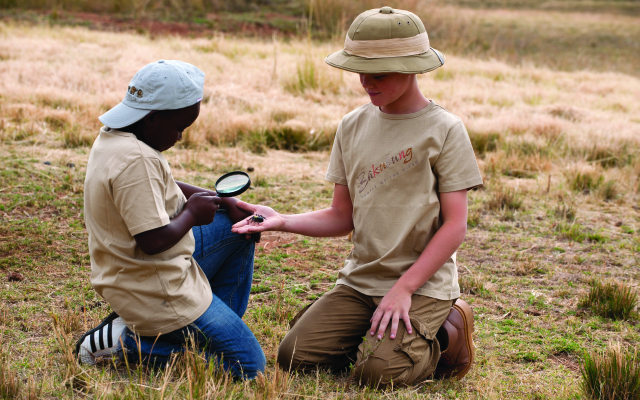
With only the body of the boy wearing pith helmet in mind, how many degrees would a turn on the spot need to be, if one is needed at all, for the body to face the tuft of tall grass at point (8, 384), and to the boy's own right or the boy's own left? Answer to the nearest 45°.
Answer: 0° — they already face it

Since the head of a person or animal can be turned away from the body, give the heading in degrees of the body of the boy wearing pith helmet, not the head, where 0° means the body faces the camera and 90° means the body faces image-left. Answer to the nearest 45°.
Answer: approximately 45°
